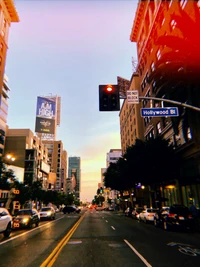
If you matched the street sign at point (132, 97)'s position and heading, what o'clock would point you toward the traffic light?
The traffic light is roughly at 2 o'clock from the street sign.

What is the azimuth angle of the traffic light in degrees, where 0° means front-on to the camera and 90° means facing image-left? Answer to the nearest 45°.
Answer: approximately 0°

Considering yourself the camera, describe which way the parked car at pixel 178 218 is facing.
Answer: facing away from the viewer and to the left of the viewer

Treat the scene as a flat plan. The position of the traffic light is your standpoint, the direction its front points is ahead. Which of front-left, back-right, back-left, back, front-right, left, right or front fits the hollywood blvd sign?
back-left

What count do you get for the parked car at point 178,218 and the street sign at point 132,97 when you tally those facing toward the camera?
1

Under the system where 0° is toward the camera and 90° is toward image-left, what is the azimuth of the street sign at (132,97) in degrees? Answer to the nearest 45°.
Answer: approximately 0°

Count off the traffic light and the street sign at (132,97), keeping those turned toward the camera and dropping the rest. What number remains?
2

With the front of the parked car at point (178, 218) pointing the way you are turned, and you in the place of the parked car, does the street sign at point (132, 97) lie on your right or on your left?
on your left

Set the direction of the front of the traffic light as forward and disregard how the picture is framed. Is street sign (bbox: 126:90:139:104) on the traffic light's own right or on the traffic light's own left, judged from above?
on the traffic light's own left
